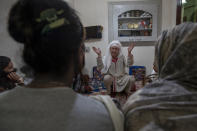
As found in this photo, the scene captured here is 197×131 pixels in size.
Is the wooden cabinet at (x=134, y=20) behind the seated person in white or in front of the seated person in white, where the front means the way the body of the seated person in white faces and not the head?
behind

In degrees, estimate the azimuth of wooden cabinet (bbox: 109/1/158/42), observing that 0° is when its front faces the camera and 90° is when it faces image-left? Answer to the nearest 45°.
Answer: approximately 0°

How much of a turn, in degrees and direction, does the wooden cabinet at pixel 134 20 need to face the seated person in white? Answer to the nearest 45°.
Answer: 0° — it already faces them

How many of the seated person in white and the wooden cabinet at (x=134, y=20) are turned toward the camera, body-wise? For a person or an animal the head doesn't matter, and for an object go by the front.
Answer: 2

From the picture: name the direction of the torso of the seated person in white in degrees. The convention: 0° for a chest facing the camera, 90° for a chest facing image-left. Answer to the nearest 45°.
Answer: approximately 0°
